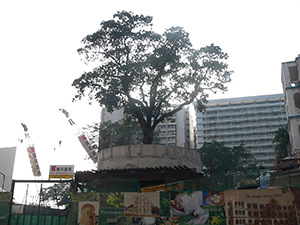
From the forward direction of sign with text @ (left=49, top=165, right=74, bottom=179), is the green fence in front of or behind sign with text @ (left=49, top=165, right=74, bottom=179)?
in front

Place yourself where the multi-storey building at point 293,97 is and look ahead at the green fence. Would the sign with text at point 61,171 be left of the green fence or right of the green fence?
right

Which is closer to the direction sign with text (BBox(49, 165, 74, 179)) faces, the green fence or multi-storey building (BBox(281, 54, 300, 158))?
the green fence

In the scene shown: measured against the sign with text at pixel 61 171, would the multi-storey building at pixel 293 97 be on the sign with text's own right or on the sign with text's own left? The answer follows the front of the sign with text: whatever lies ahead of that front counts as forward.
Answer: on the sign with text's own left

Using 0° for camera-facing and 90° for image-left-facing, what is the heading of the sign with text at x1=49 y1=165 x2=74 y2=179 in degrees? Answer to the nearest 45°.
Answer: approximately 0°
